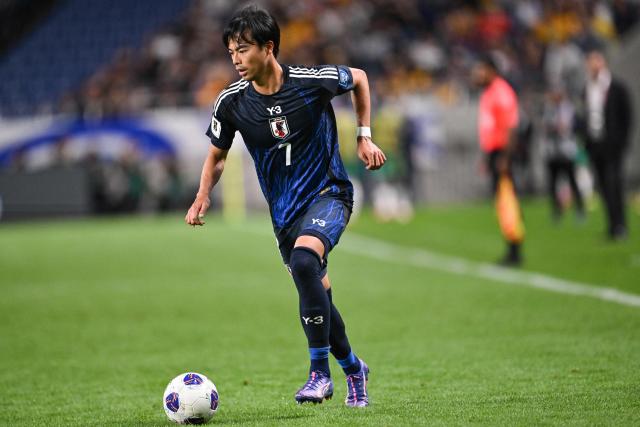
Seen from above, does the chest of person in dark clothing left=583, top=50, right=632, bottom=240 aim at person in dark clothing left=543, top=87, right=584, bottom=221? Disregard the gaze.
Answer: no

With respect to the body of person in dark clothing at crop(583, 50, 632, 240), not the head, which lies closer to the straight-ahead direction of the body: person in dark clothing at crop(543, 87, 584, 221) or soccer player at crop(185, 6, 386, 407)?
the soccer player

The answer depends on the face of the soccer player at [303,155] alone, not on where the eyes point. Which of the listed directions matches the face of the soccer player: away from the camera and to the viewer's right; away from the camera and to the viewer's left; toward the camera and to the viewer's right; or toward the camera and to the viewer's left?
toward the camera and to the viewer's left

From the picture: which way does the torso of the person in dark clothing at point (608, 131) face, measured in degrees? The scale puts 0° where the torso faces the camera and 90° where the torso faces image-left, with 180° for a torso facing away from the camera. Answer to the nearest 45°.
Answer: approximately 45°

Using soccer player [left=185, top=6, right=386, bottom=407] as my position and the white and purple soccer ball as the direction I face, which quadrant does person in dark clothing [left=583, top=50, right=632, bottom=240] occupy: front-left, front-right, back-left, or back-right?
back-right

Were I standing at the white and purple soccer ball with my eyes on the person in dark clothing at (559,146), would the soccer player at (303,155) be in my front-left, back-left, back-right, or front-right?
front-right

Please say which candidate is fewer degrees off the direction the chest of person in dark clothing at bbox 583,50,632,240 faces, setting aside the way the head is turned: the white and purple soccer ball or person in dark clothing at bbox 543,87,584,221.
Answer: the white and purple soccer ball

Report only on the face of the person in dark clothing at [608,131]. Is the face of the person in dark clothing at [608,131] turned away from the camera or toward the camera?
toward the camera

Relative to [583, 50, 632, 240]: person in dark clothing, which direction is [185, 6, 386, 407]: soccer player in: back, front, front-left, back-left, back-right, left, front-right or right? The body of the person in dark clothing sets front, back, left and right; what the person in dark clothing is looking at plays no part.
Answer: front-left

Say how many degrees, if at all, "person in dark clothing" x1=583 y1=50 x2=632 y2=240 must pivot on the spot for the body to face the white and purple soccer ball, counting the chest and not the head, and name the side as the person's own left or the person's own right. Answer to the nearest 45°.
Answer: approximately 45° to the person's own left
